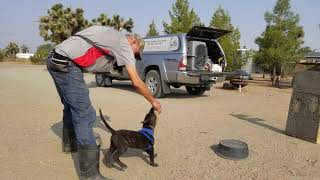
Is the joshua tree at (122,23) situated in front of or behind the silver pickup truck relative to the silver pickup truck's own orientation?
in front

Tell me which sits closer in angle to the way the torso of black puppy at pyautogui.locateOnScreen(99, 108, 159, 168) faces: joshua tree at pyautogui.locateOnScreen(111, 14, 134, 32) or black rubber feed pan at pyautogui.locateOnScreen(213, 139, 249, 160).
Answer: the black rubber feed pan

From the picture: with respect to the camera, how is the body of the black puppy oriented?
to the viewer's right

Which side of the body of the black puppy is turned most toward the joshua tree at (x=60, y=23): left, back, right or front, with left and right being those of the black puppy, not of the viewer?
left

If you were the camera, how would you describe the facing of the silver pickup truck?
facing away from the viewer and to the left of the viewer

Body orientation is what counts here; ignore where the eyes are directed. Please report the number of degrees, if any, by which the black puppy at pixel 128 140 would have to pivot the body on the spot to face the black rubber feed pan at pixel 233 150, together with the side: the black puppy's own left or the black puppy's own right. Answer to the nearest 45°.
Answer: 0° — it already faces it

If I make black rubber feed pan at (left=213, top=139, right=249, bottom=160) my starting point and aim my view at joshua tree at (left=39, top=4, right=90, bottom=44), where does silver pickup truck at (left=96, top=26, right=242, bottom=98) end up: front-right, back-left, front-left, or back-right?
front-right

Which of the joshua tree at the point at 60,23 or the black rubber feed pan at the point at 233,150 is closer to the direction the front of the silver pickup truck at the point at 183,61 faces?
the joshua tree

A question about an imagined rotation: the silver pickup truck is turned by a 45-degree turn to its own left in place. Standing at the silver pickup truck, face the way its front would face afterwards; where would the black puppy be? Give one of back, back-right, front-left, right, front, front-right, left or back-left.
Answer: left

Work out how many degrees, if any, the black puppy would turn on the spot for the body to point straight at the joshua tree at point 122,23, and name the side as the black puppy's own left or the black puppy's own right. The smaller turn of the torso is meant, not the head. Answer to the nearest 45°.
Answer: approximately 90° to the black puppy's own left
